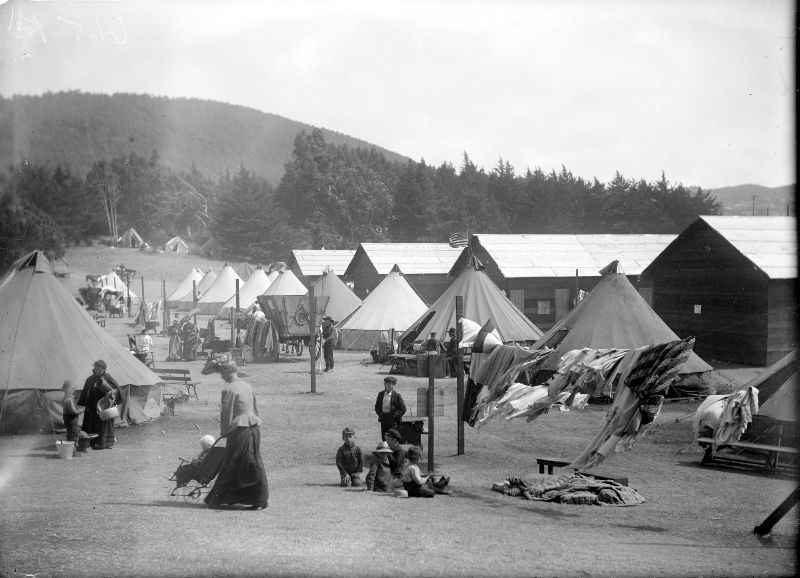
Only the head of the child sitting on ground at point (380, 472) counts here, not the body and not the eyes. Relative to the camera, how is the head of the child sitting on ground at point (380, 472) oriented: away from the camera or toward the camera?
toward the camera

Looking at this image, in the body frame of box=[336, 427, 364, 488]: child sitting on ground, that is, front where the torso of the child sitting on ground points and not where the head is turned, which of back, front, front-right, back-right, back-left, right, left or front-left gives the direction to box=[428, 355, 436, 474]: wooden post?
back-left

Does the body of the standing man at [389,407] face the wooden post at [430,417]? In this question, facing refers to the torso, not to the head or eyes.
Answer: no

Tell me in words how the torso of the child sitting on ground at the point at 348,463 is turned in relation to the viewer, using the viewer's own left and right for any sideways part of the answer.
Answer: facing the viewer

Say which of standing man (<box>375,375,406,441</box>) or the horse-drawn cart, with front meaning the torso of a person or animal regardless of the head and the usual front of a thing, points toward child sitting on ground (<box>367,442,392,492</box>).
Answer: the standing man

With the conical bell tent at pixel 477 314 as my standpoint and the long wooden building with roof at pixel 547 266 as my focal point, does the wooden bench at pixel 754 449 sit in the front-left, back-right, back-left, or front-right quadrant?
back-right

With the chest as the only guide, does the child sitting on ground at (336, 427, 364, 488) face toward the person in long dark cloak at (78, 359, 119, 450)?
no

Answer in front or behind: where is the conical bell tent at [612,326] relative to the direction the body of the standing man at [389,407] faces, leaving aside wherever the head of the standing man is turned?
behind

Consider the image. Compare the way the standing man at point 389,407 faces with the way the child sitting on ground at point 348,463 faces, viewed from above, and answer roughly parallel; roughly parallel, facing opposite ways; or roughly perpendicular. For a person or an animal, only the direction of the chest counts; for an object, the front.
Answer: roughly parallel

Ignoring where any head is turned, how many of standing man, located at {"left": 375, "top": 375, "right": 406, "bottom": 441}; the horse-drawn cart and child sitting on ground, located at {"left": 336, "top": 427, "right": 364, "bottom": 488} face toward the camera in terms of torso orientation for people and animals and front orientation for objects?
2

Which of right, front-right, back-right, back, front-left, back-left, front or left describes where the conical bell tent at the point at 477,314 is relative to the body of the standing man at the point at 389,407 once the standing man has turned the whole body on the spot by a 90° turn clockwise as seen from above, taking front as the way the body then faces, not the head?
right

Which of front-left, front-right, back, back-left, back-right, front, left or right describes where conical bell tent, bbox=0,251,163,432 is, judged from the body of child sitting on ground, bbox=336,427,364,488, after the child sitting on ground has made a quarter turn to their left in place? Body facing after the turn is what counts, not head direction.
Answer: back-left

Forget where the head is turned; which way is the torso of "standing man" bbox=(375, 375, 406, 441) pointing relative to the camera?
toward the camera

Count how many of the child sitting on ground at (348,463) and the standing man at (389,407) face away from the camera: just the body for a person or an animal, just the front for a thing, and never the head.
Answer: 0

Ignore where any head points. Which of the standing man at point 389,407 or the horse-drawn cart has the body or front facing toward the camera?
the standing man

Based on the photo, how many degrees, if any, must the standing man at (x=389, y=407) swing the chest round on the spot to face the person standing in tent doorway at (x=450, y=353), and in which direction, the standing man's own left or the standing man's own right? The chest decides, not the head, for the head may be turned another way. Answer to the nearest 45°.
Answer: approximately 180°
